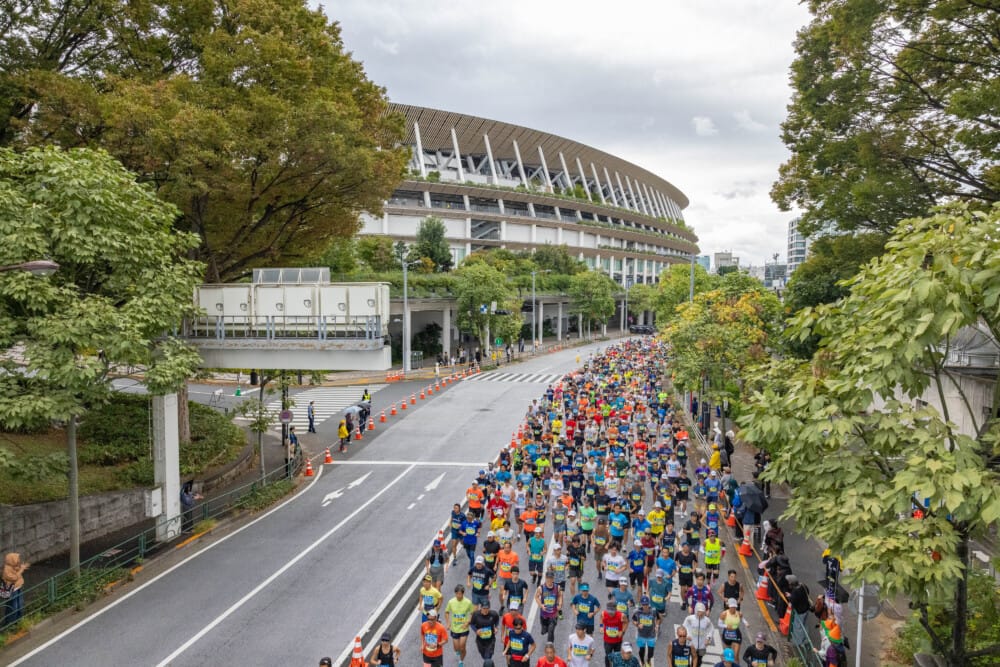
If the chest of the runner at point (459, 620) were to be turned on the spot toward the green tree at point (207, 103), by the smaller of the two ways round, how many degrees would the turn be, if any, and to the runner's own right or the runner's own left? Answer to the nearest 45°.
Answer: approximately 135° to the runner's own right

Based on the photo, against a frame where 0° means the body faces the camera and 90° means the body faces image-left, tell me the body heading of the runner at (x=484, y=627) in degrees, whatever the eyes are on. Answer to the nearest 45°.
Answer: approximately 0°

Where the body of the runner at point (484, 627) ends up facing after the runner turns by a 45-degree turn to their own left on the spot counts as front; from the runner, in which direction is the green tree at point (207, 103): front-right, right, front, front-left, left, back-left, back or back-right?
back

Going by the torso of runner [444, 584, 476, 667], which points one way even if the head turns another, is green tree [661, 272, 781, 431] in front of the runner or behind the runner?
behind

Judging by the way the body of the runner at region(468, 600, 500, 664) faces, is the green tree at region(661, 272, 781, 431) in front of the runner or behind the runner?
behind

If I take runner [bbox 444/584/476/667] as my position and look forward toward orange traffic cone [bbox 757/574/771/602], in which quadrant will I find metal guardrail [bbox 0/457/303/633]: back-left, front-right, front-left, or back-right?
back-left

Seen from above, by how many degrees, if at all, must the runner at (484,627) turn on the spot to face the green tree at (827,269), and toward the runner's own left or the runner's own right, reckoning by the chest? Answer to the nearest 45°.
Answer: approximately 135° to the runner's own left

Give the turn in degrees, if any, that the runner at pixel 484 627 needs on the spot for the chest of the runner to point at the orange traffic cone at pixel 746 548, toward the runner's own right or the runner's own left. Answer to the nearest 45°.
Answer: approximately 135° to the runner's own left

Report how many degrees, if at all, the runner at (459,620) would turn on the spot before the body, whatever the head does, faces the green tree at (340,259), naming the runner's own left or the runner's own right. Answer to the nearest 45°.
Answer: approximately 180°

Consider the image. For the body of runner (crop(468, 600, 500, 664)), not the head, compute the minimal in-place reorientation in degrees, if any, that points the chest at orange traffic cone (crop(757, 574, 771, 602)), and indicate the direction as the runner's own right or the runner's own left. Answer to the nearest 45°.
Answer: approximately 135° to the runner's own left

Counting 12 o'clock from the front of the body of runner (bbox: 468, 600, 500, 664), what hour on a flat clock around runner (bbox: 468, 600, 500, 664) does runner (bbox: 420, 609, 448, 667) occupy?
runner (bbox: 420, 609, 448, 667) is roughly at 2 o'clock from runner (bbox: 468, 600, 500, 664).

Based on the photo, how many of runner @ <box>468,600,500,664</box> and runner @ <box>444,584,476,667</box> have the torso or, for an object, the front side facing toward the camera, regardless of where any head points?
2
